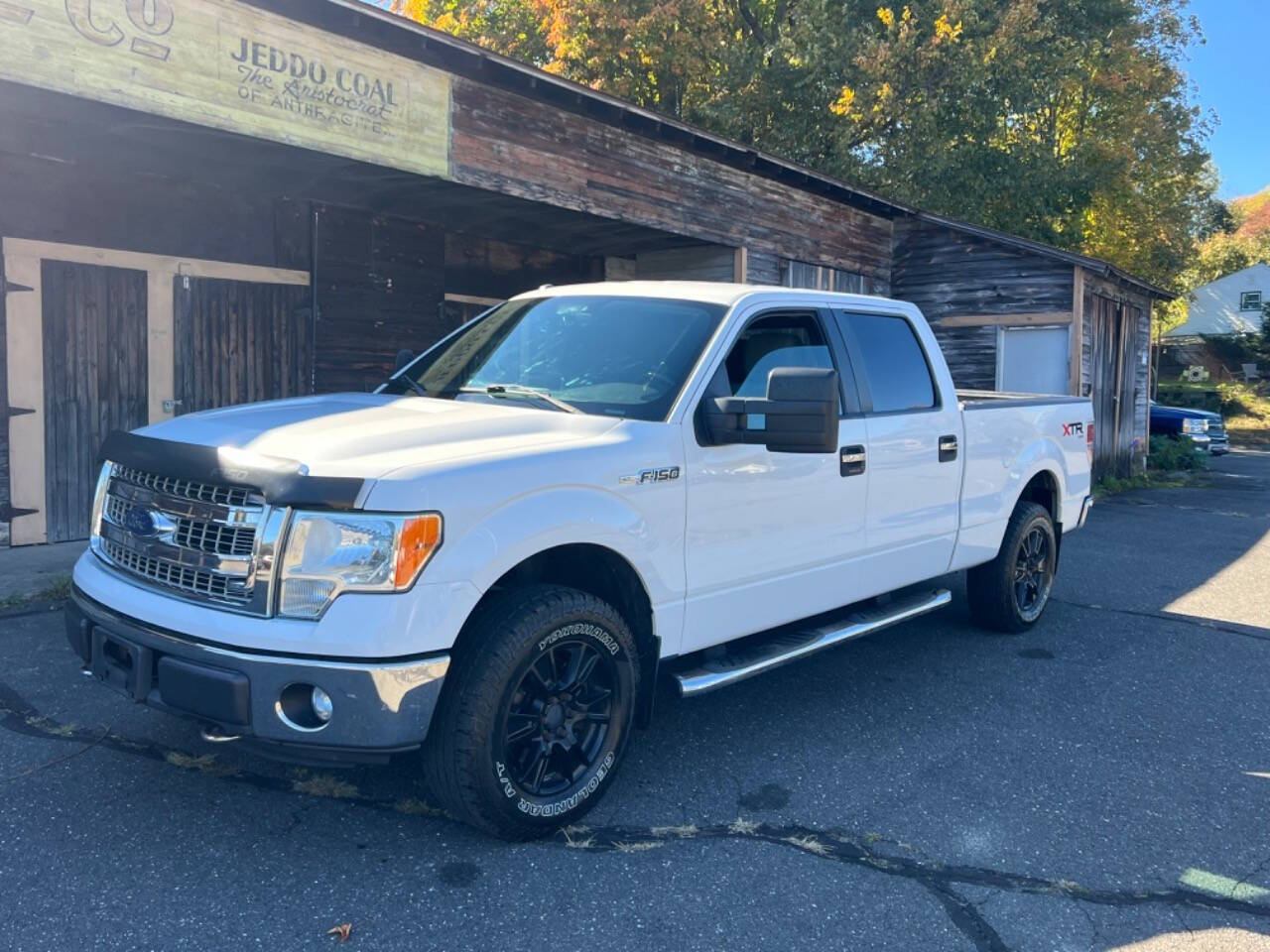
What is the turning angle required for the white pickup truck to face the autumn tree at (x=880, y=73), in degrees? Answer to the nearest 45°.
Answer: approximately 135° to its right

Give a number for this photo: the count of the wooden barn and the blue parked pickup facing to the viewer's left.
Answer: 0

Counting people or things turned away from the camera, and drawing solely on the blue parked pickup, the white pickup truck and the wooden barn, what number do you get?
0

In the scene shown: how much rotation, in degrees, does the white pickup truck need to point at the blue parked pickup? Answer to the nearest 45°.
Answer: approximately 180°

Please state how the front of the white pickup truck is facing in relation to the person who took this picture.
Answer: facing the viewer and to the left of the viewer

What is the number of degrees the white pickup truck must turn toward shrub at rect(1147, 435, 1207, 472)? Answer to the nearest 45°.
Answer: approximately 180°

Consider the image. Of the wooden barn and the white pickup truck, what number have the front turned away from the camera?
0

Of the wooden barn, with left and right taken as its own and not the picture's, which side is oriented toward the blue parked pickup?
left

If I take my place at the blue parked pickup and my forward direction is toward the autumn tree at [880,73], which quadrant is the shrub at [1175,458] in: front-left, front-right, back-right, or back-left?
front-left

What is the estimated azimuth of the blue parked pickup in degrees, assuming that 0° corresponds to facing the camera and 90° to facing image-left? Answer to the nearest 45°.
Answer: approximately 315°

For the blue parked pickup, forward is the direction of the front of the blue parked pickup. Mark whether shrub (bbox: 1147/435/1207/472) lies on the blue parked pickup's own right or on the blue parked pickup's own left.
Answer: on the blue parked pickup's own right

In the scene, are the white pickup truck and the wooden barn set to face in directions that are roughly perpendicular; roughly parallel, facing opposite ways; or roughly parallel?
roughly perpendicular

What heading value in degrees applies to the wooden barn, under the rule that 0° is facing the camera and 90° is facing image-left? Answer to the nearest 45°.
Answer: approximately 315°

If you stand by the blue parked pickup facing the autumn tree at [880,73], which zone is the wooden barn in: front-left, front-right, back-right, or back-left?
front-left

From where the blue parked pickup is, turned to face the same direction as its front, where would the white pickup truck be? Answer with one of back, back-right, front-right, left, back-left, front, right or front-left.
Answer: front-right
